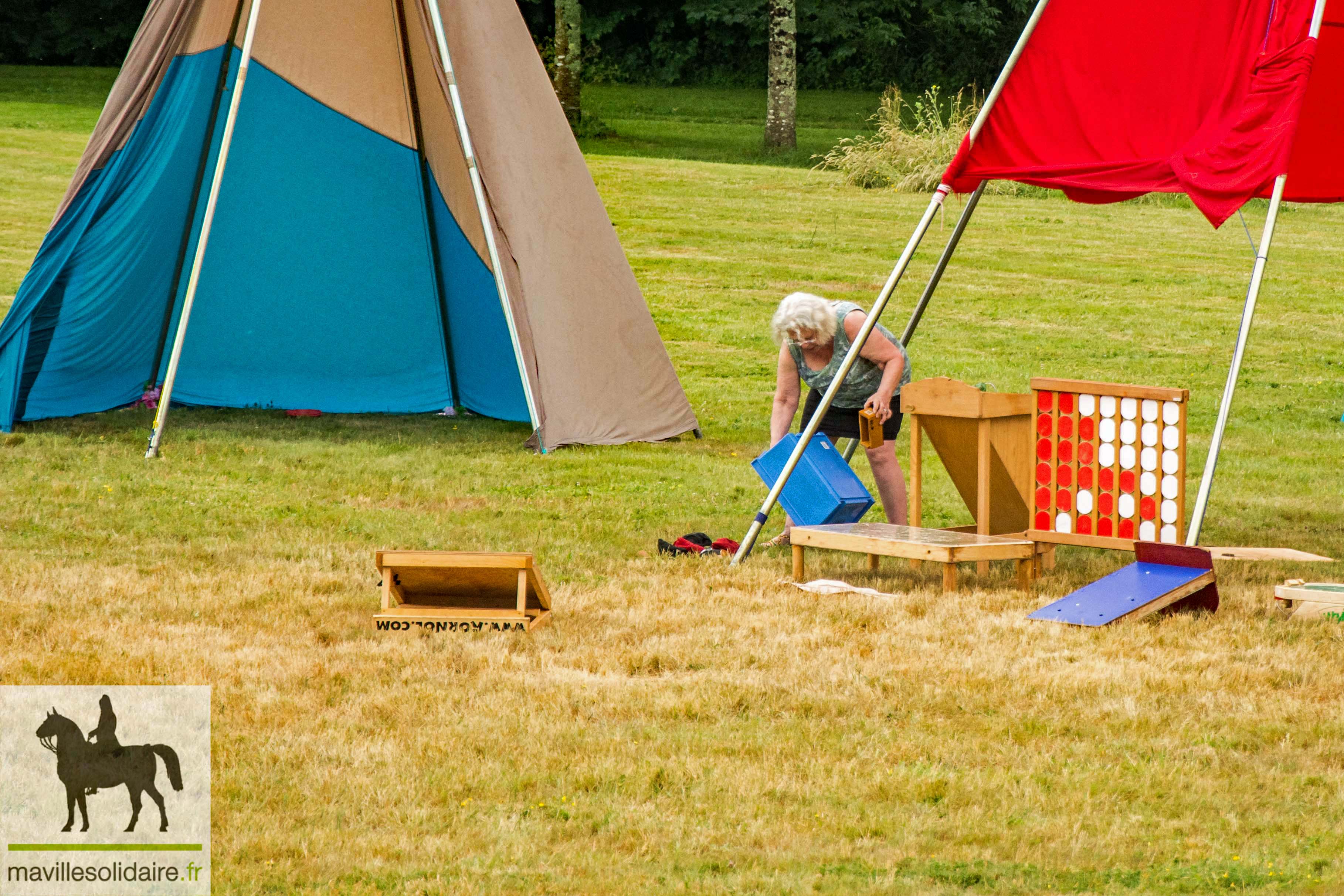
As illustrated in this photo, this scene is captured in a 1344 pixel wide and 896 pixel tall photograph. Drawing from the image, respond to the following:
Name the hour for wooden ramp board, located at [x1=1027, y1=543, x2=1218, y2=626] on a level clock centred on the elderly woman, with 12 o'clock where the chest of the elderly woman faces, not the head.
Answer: The wooden ramp board is roughly at 9 o'clock from the elderly woman.

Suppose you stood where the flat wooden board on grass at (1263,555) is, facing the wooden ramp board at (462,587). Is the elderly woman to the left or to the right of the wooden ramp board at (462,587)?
right

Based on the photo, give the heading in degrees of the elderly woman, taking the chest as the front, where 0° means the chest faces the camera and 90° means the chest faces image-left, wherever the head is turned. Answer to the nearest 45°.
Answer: approximately 45°

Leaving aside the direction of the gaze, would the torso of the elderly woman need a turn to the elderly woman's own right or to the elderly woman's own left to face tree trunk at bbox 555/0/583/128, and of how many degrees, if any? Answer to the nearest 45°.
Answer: approximately 135° to the elderly woman's own right

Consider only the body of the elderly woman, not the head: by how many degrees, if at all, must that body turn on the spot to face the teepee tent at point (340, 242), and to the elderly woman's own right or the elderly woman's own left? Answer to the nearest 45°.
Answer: approximately 90° to the elderly woman's own right

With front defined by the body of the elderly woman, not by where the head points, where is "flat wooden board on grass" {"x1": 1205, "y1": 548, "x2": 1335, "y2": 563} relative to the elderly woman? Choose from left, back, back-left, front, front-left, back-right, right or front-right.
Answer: back-left

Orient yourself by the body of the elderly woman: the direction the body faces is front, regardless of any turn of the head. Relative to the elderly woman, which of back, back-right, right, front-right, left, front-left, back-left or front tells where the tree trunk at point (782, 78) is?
back-right
